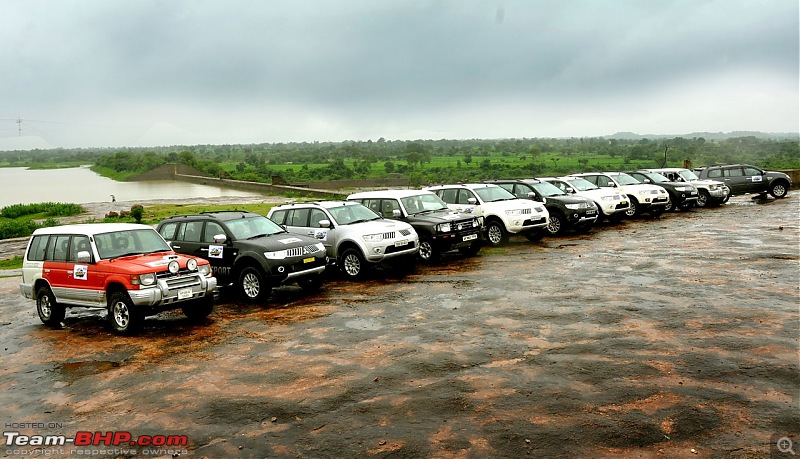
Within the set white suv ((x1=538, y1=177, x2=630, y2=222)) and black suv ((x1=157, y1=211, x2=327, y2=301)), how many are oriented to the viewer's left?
0

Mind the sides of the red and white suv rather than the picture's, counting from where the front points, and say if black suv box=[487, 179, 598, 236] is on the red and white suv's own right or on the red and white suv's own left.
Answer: on the red and white suv's own left

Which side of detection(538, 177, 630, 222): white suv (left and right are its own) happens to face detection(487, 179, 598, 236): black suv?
right

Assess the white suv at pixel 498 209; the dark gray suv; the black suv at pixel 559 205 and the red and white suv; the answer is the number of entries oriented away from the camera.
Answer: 0

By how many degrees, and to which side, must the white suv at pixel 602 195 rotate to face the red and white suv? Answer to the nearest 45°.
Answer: approximately 90° to its right

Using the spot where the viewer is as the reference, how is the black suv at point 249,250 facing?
facing the viewer and to the right of the viewer

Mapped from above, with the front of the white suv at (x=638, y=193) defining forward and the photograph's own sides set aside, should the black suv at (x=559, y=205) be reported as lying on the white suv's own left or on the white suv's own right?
on the white suv's own right

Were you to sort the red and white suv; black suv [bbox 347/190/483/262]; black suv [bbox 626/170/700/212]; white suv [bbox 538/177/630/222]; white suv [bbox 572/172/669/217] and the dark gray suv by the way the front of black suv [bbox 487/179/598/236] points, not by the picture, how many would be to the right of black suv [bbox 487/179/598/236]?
2

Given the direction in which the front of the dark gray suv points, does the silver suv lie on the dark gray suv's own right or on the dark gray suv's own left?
on the dark gray suv's own right

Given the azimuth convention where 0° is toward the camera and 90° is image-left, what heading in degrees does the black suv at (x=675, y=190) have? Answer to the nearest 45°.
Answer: approximately 315°

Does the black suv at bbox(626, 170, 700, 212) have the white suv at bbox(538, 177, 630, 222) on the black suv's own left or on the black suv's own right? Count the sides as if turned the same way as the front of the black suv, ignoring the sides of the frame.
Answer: on the black suv's own right

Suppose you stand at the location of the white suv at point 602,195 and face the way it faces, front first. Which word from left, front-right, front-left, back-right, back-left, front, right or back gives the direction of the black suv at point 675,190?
left

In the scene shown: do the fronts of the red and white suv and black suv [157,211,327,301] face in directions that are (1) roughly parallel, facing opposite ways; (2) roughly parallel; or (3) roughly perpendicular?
roughly parallel

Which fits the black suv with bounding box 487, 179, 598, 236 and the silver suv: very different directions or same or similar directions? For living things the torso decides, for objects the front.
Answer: same or similar directions

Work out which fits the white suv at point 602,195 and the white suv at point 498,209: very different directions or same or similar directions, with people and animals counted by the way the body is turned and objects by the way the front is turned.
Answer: same or similar directions

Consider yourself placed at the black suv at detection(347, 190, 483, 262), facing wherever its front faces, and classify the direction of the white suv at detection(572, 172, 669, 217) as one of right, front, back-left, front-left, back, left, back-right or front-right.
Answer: left

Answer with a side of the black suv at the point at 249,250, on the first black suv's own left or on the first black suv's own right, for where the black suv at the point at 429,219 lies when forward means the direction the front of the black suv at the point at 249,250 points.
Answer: on the first black suv's own left
